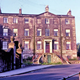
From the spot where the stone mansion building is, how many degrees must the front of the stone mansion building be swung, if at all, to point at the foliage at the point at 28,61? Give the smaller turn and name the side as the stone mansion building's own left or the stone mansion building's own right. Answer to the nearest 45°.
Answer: approximately 45° to the stone mansion building's own right

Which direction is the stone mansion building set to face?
toward the camera
